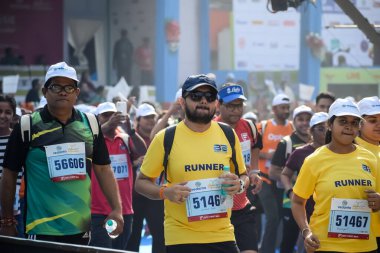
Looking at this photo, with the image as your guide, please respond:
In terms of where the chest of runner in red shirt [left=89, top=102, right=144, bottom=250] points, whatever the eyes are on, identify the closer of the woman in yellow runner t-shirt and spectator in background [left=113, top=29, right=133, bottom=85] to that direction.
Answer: the woman in yellow runner t-shirt

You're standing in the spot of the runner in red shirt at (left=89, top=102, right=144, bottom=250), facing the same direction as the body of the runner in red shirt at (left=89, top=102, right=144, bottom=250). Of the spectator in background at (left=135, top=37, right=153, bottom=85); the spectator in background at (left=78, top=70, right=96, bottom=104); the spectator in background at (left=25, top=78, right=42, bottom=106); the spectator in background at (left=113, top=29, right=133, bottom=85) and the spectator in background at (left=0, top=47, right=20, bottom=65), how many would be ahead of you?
0

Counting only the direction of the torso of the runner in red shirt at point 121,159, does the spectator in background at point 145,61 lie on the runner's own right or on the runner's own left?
on the runner's own left

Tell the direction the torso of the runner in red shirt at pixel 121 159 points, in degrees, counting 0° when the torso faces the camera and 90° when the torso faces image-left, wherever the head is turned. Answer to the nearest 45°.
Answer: approximately 315°

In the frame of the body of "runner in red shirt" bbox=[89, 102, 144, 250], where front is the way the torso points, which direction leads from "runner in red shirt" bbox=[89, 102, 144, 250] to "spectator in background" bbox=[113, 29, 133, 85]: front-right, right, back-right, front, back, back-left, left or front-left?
back-left

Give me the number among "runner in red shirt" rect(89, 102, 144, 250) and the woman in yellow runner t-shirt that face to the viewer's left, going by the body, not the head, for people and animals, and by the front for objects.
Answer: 0

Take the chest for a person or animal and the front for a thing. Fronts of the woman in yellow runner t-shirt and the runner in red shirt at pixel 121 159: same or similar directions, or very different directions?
same or similar directions

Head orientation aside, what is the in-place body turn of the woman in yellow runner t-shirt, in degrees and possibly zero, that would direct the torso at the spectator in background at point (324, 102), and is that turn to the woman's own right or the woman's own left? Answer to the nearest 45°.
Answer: approximately 135° to the woman's own left

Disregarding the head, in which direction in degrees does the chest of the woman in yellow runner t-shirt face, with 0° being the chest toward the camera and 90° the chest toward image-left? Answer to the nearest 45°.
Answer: approximately 315°

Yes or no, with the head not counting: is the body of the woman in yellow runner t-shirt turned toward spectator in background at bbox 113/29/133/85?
no

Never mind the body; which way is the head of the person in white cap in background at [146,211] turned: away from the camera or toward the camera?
toward the camera

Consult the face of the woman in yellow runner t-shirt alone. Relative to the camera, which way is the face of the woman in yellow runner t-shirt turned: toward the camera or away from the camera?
toward the camera

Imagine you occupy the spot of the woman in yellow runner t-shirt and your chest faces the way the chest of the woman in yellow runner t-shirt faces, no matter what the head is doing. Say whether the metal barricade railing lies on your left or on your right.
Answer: on your right

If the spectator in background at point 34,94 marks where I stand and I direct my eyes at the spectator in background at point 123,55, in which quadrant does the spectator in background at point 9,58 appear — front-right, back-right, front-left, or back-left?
front-left

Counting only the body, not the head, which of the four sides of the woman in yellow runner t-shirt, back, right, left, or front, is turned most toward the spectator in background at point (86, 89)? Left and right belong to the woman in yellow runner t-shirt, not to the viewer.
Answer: back

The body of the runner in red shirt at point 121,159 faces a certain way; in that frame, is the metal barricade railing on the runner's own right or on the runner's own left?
on the runner's own right
